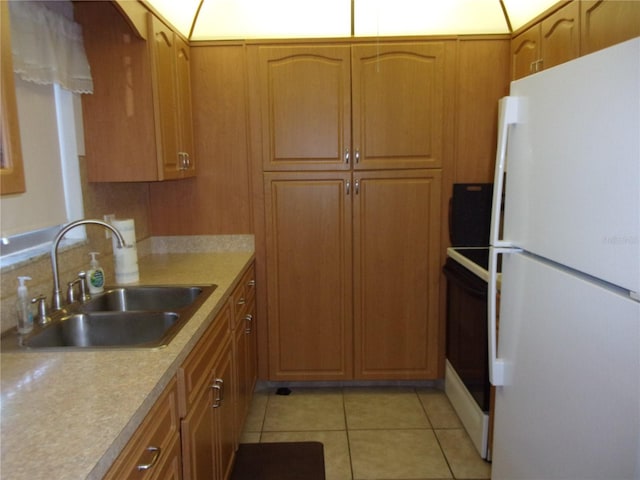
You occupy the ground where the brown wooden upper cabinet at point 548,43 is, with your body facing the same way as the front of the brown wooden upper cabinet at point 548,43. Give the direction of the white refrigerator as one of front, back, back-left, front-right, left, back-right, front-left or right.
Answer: front-left

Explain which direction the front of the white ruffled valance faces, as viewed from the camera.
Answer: facing the viewer and to the right of the viewer

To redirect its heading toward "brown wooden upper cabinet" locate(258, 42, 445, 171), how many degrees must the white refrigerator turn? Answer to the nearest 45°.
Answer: approximately 90° to its right

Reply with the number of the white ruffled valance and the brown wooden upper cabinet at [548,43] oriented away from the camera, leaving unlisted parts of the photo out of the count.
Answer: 0

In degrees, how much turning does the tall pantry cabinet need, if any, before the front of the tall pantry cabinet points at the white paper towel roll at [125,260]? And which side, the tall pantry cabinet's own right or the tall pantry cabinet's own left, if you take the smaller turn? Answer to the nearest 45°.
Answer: approximately 45° to the tall pantry cabinet's own right

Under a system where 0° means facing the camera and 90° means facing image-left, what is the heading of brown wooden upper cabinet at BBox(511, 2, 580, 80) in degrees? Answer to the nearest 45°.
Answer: approximately 45°

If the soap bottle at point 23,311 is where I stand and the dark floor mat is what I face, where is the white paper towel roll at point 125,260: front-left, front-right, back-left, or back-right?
front-left

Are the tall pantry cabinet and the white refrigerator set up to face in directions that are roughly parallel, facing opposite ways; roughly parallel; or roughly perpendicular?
roughly perpendicular

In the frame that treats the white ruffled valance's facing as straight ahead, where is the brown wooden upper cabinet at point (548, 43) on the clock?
The brown wooden upper cabinet is roughly at 11 o'clock from the white ruffled valance.

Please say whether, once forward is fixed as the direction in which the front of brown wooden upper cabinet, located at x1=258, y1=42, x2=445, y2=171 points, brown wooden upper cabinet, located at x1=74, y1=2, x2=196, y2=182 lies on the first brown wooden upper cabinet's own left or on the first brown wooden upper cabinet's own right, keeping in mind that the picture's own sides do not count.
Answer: on the first brown wooden upper cabinet's own right

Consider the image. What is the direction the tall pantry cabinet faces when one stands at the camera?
facing the viewer

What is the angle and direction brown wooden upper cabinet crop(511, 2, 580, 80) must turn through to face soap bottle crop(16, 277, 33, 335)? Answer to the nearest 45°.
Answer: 0° — it already faces it
